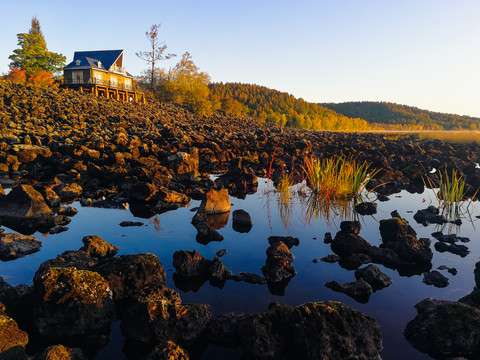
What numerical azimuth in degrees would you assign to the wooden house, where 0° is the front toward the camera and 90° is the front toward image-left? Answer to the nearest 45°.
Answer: approximately 315°

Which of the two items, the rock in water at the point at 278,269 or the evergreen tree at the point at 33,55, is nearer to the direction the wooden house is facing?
the rock in water

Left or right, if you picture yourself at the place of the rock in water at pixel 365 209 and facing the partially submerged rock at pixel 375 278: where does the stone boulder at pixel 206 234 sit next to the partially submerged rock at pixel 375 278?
right
